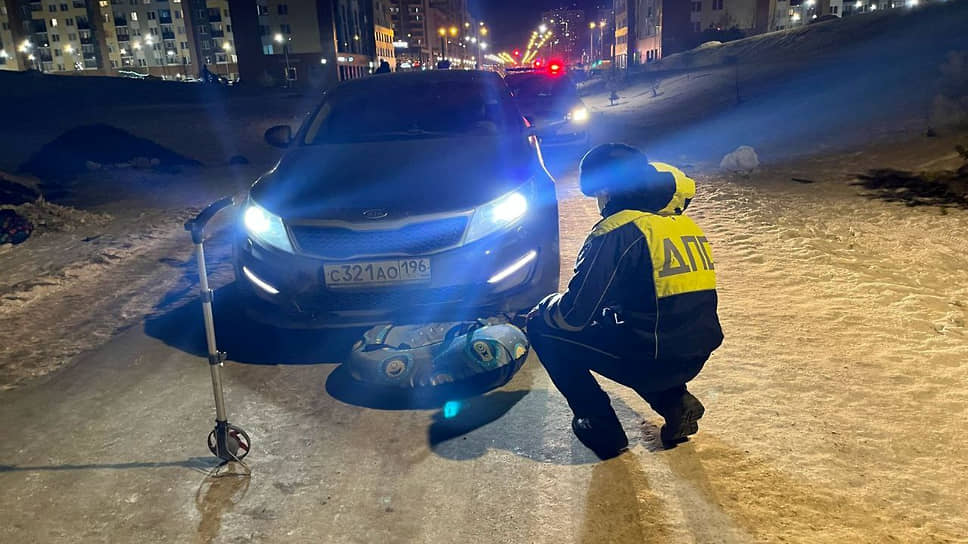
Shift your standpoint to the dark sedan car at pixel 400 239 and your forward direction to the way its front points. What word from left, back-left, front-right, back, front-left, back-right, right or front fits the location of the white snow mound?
back-left

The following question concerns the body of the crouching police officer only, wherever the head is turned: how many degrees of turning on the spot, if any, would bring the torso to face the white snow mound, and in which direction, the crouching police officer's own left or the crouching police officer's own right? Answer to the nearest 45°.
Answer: approximately 45° to the crouching police officer's own right

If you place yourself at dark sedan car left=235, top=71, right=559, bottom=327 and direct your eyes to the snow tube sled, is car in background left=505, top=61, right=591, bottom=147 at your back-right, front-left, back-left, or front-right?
back-left

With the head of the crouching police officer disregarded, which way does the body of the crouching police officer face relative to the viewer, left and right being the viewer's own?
facing away from the viewer and to the left of the viewer

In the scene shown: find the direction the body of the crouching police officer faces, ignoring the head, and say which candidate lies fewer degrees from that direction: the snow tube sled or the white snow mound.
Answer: the snow tube sled

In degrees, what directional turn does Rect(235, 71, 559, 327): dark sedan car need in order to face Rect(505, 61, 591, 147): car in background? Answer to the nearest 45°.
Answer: approximately 180°

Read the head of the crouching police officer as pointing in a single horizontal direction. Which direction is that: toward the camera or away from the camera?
away from the camera

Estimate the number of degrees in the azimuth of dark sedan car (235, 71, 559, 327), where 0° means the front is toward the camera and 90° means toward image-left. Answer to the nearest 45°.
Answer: approximately 0°
